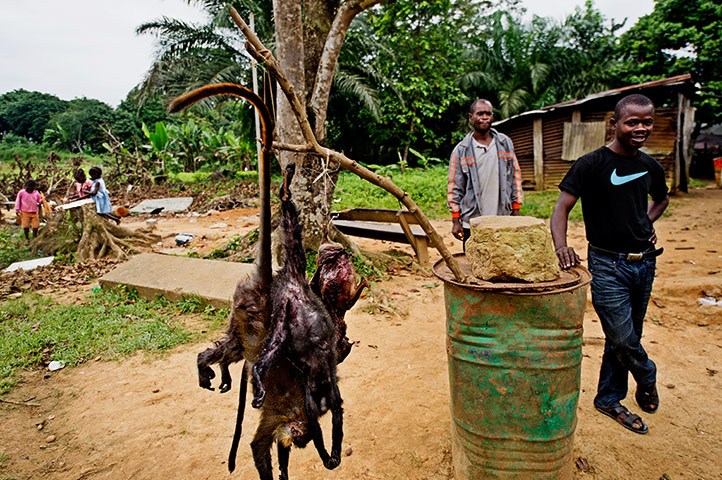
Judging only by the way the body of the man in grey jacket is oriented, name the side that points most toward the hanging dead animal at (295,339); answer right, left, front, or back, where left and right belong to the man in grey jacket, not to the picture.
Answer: front

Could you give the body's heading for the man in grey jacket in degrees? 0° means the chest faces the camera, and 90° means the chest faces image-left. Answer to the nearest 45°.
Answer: approximately 0°

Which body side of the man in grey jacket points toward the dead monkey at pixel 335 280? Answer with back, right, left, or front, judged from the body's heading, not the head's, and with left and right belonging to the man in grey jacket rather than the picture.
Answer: front

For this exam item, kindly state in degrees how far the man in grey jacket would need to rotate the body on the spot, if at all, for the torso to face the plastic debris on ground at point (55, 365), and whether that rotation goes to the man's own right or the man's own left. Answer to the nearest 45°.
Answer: approximately 90° to the man's own right

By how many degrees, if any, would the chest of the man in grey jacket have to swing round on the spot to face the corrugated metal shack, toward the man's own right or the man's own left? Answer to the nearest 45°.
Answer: approximately 180°

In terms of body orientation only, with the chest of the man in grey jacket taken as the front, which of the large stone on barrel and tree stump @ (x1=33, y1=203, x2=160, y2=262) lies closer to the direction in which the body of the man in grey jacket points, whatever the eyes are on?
the large stone on barrel

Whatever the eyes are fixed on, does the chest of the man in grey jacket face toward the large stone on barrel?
yes

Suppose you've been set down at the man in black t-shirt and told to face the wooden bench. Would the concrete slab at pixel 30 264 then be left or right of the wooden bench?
left

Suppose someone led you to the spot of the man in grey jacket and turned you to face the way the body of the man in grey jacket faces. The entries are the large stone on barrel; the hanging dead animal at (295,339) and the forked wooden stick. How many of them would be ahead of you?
3

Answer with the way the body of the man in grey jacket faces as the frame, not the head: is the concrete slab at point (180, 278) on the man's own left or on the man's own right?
on the man's own right
